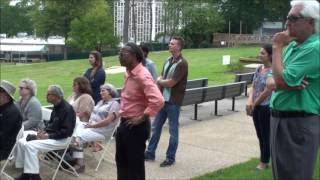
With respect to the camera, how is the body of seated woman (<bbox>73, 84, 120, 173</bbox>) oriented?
to the viewer's left

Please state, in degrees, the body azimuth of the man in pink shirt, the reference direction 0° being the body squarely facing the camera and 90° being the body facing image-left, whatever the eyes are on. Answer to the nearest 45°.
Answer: approximately 90°

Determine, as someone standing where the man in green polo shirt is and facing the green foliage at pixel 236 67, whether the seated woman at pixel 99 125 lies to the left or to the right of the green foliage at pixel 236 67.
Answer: left

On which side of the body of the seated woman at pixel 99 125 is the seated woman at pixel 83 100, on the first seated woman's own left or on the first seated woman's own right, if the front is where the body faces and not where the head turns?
on the first seated woman's own right

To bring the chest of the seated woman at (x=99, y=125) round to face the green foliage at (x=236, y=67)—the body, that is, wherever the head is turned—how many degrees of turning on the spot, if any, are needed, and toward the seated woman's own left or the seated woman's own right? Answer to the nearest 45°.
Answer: approximately 90° to the seated woman's own right

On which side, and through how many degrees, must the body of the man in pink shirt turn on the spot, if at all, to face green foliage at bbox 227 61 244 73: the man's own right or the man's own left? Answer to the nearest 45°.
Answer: approximately 90° to the man's own right

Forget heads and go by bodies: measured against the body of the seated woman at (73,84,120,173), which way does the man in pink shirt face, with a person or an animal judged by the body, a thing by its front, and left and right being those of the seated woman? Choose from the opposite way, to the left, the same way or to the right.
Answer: the same way
